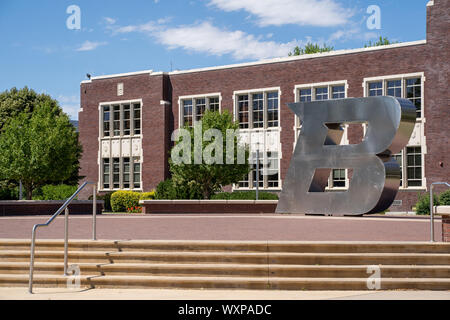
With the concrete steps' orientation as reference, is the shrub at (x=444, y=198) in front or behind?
behind

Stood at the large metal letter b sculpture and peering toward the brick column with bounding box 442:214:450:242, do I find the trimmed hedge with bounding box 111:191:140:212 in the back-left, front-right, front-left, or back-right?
back-right

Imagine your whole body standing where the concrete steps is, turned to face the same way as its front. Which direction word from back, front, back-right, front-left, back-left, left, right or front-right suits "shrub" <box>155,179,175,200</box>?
back

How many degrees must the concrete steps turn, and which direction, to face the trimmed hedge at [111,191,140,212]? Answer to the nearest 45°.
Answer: approximately 180°

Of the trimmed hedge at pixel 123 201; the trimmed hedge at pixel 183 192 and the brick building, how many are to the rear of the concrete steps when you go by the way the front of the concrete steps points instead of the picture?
3

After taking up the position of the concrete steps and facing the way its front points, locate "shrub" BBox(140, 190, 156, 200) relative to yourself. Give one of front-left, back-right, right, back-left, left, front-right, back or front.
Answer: back

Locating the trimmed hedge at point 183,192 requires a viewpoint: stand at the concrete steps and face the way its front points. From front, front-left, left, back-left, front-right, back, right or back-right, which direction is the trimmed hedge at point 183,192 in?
back

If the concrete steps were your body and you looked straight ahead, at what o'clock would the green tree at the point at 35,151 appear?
The green tree is roughly at 5 o'clock from the concrete steps.

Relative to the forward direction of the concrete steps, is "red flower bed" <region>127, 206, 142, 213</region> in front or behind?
behind

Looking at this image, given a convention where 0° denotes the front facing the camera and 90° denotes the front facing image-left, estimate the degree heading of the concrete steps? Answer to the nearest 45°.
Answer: approximately 0°

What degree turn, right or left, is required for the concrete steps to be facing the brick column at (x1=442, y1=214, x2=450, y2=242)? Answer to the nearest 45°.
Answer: approximately 90° to its left

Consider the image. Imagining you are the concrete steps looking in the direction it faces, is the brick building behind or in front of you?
behind
